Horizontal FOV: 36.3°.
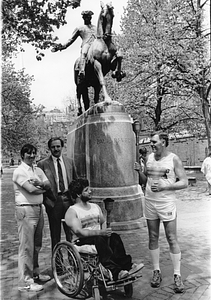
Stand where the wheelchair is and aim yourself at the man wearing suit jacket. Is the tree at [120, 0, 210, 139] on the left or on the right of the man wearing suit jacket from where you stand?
right

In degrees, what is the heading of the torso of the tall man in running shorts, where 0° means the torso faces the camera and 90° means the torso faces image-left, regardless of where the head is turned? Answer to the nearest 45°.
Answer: approximately 45°

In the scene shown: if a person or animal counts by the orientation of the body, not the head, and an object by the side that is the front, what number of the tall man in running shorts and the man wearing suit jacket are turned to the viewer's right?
0

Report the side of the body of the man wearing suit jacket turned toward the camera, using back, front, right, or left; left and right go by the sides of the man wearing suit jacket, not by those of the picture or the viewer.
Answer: front

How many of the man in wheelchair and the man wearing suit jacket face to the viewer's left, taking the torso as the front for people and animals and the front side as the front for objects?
0

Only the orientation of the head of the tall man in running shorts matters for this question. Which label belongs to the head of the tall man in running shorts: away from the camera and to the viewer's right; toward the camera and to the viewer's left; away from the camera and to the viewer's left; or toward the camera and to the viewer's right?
toward the camera and to the viewer's left

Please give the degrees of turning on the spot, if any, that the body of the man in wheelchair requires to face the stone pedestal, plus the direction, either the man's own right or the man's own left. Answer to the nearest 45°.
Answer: approximately 135° to the man's own left

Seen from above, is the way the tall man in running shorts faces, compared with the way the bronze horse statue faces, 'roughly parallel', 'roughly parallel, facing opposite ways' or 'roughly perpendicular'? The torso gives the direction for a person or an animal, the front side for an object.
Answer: roughly perpendicular

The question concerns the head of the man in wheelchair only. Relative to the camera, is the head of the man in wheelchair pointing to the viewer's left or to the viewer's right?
to the viewer's right
